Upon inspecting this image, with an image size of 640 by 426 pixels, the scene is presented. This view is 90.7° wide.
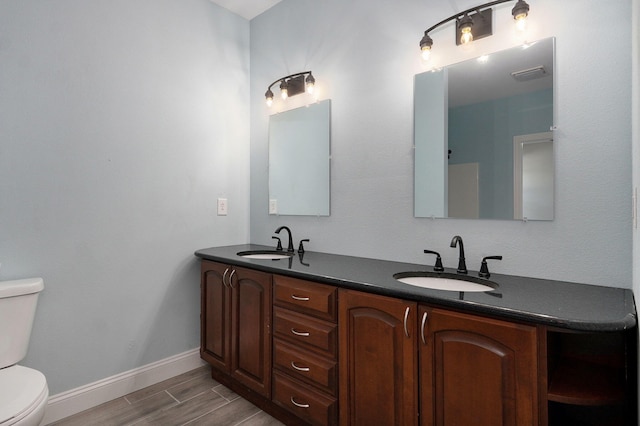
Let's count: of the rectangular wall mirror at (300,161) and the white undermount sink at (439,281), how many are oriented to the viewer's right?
0

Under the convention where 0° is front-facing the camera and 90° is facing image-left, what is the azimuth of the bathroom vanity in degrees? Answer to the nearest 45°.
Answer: approximately 45°

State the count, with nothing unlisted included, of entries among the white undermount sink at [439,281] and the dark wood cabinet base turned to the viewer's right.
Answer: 0

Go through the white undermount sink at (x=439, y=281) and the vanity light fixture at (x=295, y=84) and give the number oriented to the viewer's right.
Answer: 0

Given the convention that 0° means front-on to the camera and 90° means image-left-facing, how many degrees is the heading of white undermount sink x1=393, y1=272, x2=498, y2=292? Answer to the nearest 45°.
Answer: approximately 45°

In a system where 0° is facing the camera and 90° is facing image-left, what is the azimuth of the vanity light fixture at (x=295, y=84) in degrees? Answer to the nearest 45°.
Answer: approximately 45°

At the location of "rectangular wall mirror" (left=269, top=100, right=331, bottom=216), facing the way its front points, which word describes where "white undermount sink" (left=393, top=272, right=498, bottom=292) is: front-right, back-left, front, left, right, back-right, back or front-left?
left

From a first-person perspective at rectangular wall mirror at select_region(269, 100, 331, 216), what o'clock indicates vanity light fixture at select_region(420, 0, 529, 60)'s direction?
The vanity light fixture is roughly at 9 o'clock from the rectangular wall mirror.

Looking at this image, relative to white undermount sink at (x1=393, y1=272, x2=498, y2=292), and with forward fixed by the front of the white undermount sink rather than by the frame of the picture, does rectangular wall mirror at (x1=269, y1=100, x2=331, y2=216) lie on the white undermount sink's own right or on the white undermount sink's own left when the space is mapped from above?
on the white undermount sink's own right

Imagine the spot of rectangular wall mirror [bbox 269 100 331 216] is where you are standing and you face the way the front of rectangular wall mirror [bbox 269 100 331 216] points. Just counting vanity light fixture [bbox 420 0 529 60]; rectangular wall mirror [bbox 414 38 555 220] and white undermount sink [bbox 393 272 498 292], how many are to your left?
3
